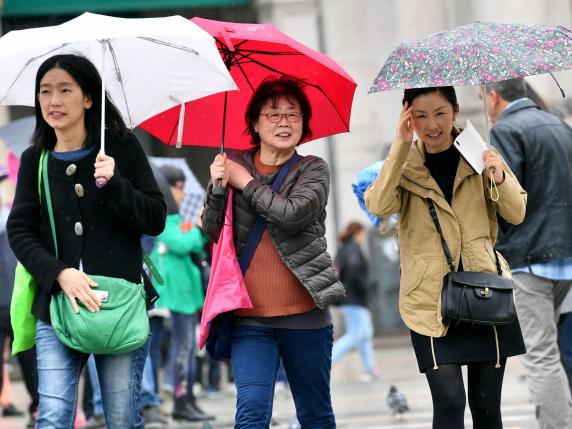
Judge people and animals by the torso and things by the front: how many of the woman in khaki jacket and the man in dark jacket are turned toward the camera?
1

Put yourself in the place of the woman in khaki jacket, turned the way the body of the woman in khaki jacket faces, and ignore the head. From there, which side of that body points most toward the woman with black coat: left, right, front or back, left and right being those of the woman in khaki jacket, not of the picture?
right

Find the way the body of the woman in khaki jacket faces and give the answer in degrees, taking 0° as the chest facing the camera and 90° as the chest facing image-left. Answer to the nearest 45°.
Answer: approximately 0°

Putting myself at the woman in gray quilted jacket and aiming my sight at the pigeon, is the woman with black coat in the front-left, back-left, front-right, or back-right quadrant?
back-left

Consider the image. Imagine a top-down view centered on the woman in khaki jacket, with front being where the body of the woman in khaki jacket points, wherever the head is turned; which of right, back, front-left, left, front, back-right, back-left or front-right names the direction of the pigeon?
back

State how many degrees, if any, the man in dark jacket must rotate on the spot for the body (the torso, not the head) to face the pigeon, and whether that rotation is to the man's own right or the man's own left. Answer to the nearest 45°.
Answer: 0° — they already face it
